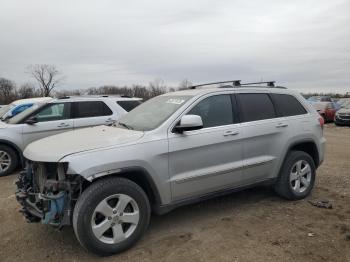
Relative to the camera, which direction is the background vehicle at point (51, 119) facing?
to the viewer's left

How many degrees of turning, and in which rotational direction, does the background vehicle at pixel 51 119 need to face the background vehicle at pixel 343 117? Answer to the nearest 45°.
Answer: approximately 180°

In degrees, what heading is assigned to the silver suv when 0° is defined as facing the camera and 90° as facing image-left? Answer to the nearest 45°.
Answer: approximately 45°

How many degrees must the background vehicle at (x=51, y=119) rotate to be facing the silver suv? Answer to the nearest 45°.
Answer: approximately 90° to its left

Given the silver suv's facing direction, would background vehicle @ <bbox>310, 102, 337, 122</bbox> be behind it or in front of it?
behind

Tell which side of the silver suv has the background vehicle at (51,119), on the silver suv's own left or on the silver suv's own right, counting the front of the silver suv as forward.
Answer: on the silver suv's own right

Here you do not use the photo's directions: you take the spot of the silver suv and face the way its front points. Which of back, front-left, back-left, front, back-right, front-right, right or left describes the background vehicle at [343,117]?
back
